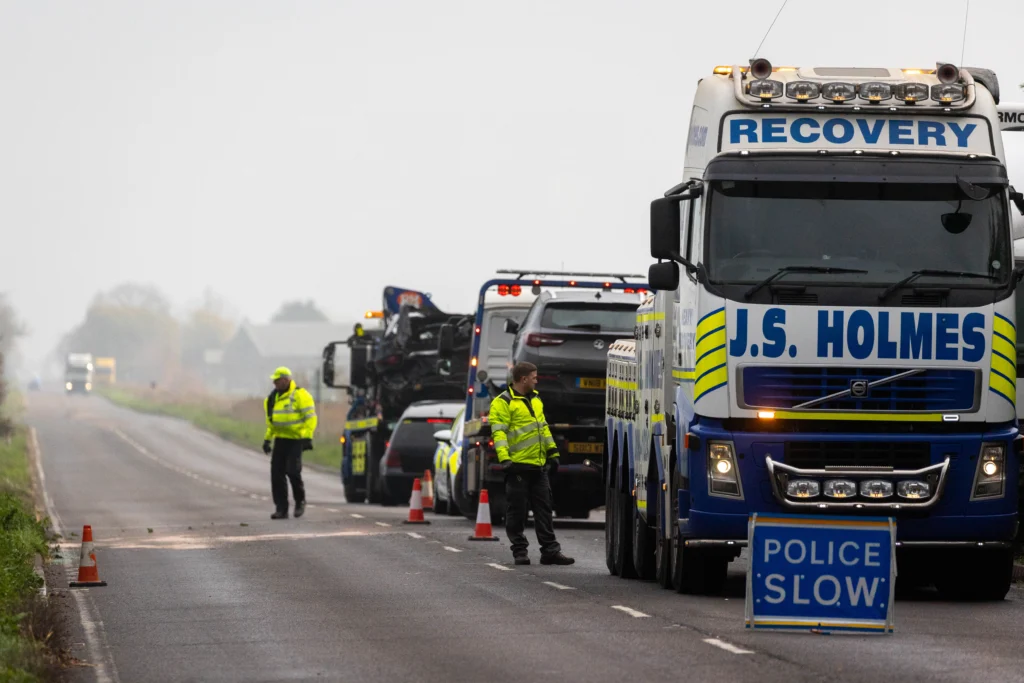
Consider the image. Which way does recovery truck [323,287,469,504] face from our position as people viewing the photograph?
facing away from the viewer

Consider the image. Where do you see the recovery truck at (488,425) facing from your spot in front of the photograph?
facing away from the viewer

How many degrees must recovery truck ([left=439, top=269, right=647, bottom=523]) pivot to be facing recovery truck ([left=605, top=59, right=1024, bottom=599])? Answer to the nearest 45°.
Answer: approximately 180°

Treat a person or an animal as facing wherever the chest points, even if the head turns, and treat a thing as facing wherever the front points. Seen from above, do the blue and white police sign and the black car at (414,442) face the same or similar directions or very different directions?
very different directions

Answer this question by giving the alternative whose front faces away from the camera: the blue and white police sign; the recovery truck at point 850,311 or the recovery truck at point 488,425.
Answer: the recovery truck at point 488,425

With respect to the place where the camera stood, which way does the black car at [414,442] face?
facing away from the viewer

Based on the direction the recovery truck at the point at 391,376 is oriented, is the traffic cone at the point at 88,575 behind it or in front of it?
behind
